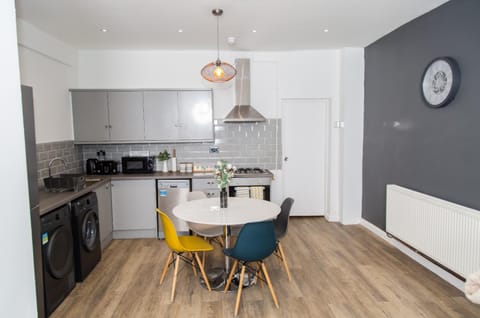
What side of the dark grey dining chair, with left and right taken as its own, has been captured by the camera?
left

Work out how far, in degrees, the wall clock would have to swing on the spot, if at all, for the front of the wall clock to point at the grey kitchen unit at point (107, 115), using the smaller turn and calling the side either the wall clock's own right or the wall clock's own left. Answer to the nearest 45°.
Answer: approximately 45° to the wall clock's own right

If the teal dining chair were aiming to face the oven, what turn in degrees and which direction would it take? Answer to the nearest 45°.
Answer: approximately 45° to its right

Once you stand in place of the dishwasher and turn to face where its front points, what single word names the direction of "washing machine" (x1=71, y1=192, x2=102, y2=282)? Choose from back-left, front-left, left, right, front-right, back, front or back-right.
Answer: front-right

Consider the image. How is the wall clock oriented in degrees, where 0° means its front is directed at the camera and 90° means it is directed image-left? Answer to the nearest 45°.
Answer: approximately 45°

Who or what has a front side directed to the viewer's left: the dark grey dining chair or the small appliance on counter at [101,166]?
the dark grey dining chair

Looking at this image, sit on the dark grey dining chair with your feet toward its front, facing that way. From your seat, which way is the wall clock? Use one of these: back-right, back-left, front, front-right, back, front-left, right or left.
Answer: back

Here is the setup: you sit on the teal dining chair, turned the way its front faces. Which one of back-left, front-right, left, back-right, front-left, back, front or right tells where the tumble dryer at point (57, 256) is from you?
front-left

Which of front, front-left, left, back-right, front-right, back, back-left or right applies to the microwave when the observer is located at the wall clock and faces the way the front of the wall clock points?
front-right
